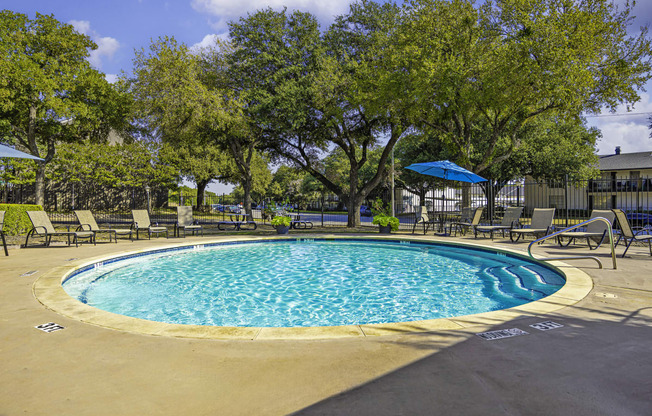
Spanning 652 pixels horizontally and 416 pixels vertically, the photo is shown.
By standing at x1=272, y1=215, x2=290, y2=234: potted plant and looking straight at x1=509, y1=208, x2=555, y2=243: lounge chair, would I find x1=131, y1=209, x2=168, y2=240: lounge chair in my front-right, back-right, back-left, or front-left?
back-right

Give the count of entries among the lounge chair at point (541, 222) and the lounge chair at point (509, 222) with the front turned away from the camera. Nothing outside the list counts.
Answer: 0

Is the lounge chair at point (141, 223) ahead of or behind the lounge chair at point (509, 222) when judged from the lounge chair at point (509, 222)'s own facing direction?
ahead

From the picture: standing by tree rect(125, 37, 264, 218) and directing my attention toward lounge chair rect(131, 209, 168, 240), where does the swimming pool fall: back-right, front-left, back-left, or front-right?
front-left

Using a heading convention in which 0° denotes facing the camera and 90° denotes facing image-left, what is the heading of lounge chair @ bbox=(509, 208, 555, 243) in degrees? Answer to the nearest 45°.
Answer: approximately 45°

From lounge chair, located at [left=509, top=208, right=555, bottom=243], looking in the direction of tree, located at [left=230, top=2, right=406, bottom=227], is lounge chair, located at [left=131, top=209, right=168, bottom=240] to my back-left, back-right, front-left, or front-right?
front-left

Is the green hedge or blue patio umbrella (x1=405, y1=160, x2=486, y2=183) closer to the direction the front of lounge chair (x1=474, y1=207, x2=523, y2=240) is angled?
the green hedge

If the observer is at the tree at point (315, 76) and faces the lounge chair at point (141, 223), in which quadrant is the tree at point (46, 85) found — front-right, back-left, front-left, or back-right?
front-right

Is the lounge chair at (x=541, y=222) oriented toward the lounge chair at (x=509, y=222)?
no

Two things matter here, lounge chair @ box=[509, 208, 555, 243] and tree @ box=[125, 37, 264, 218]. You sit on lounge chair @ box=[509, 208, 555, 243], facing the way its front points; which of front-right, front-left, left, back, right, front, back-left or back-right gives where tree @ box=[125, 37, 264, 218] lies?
front-right

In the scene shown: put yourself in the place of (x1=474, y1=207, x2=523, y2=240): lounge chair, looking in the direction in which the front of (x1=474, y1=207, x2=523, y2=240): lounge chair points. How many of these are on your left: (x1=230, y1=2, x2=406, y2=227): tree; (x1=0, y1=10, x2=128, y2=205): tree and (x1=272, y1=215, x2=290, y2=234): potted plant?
0

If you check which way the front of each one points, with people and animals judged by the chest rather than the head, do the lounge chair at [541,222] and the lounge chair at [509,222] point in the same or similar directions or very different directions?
same or similar directions

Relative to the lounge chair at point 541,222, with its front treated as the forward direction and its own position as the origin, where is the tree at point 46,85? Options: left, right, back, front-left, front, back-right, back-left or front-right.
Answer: front-right

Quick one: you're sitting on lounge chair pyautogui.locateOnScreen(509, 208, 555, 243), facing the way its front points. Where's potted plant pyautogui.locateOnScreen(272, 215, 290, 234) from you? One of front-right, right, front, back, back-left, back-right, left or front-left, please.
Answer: front-right

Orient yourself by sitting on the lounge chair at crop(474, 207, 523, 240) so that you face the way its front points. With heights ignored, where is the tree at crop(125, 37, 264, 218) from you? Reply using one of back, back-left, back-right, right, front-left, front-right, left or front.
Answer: front-right

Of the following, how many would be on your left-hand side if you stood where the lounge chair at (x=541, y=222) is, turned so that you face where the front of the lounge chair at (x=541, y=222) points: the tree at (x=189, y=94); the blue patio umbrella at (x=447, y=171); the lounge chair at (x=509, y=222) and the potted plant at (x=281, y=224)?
0
